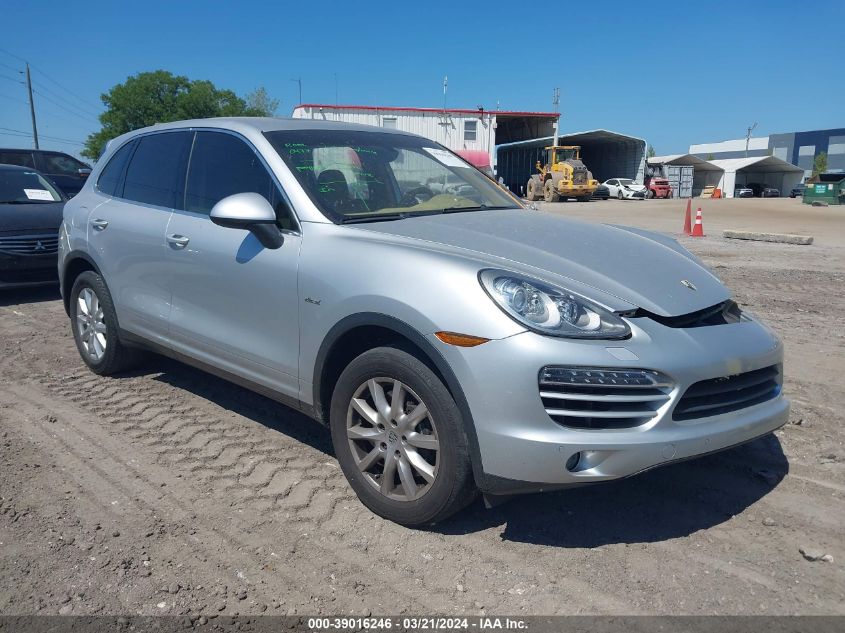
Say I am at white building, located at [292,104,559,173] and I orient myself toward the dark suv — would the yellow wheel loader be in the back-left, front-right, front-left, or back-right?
back-left

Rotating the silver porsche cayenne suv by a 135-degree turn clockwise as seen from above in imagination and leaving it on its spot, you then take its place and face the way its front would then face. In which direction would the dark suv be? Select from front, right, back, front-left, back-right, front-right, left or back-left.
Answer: front-right

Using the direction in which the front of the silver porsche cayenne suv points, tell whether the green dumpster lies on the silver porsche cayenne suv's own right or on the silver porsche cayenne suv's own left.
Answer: on the silver porsche cayenne suv's own left

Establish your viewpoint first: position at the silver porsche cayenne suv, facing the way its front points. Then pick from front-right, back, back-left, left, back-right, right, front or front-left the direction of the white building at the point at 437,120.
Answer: back-left

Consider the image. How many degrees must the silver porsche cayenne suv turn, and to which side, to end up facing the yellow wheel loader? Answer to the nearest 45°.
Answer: approximately 135° to its left

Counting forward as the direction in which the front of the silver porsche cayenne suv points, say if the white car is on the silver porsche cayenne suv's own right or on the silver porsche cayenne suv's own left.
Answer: on the silver porsche cayenne suv's own left

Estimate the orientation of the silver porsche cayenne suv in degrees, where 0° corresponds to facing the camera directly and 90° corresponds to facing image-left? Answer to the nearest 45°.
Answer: approximately 315°
